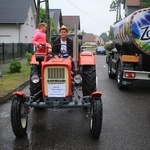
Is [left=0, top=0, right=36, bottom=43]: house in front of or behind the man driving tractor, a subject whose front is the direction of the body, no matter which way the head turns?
behind

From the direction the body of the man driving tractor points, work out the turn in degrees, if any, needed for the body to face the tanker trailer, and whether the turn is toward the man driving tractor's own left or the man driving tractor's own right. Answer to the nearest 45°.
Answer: approximately 135° to the man driving tractor's own left

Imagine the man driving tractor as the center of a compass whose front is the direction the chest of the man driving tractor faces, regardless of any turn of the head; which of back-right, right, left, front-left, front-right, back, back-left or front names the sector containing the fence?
back

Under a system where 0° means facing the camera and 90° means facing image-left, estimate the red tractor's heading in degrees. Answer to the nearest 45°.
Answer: approximately 0°

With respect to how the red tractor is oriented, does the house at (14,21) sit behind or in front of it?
behind
